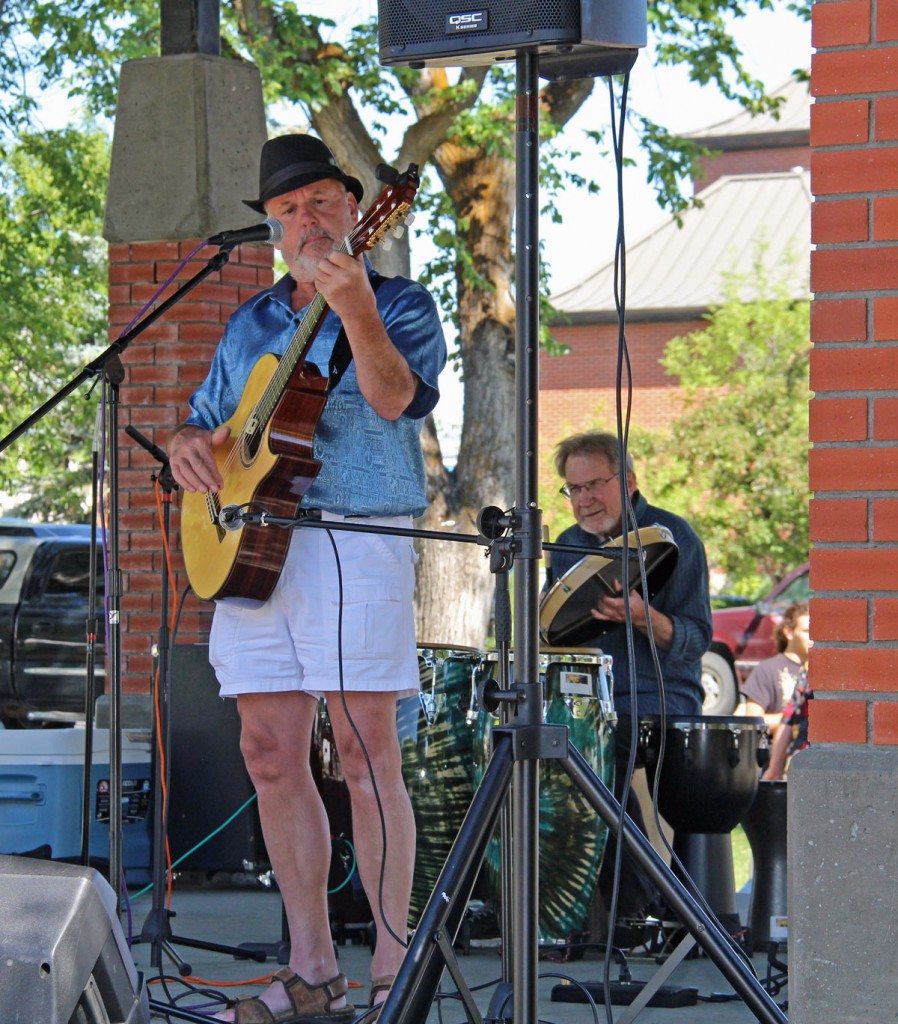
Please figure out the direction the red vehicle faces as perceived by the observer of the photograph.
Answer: facing to the left of the viewer

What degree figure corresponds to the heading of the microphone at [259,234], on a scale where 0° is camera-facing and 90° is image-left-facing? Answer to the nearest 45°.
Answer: approximately 270°

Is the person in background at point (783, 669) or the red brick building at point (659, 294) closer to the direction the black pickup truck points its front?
the person in background

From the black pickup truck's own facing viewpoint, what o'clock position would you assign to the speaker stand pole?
The speaker stand pole is roughly at 3 o'clock from the black pickup truck.

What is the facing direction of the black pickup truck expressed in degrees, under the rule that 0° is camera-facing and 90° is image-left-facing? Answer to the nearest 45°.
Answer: approximately 270°

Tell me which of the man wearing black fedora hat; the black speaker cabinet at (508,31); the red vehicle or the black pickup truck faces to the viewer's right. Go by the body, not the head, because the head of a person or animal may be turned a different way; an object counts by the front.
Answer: the black pickup truck

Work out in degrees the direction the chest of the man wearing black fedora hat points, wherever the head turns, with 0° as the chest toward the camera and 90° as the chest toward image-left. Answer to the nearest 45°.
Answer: approximately 45°

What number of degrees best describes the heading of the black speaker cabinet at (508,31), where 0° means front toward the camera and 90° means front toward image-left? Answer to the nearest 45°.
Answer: approximately 45°

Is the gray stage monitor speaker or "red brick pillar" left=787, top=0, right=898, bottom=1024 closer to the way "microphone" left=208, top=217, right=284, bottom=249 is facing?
the red brick pillar

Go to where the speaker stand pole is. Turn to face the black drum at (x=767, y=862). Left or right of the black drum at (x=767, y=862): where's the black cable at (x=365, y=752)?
left

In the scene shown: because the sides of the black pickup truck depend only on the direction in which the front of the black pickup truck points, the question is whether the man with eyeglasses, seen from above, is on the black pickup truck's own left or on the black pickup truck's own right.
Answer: on the black pickup truck's own right
